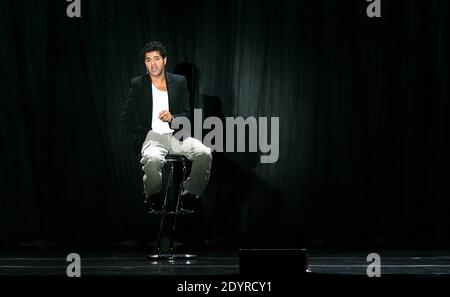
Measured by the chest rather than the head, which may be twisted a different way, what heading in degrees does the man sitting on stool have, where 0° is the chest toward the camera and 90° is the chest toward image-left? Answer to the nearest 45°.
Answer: approximately 0°
